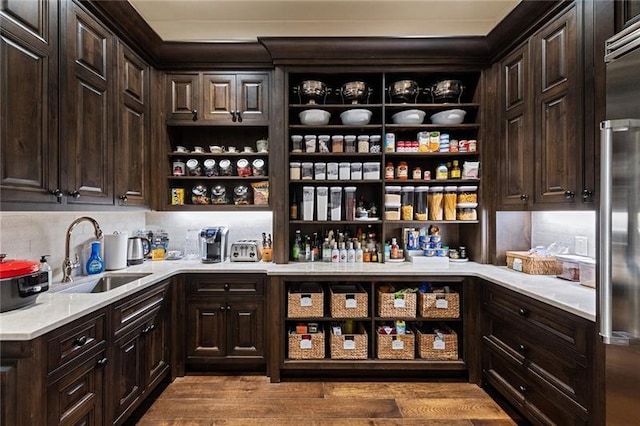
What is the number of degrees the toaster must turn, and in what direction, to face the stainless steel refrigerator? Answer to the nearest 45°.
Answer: approximately 45° to its left

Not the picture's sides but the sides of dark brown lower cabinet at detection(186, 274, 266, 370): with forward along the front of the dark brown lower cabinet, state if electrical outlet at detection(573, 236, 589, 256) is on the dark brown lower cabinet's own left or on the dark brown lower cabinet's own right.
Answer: on the dark brown lower cabinet's own left

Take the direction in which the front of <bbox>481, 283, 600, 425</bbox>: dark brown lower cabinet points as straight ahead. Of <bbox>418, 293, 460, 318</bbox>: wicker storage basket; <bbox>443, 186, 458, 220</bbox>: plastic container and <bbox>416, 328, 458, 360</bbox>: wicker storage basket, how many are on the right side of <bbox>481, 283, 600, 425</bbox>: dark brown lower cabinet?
3

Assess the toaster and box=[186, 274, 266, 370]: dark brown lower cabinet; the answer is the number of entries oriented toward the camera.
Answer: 2

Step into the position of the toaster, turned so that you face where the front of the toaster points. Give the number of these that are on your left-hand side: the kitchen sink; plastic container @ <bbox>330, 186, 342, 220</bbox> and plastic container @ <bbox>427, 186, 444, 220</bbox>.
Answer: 2

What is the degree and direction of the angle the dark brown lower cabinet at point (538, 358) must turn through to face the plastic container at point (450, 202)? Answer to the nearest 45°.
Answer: approximately 90° to its right

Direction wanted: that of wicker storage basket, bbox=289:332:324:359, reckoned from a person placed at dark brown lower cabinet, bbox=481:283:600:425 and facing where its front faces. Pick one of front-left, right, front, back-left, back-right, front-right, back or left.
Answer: front-right

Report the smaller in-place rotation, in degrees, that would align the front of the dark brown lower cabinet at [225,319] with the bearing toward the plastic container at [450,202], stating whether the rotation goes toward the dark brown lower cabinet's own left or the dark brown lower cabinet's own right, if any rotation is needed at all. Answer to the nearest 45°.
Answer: approximately 90° to the dark brown lower cabinet's own left

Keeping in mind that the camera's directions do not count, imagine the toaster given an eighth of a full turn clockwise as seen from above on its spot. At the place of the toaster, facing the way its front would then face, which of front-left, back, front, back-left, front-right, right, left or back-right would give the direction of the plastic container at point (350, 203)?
back-left

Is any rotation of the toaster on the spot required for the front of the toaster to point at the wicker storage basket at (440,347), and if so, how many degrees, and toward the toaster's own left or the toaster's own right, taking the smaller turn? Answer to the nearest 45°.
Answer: approximately 45° to the toaster's own left

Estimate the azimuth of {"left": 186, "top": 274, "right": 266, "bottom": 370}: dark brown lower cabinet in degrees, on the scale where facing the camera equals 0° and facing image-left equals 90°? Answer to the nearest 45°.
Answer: approximately 0°

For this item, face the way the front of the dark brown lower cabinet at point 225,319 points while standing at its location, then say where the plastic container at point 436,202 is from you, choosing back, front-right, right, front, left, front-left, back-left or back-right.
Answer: left

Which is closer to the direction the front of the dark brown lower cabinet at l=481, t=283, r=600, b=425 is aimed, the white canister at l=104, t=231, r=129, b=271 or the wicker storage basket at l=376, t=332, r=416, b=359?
the white canister

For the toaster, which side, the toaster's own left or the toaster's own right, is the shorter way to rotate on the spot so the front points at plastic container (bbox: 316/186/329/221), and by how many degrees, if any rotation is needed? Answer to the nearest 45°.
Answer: approximately 90° to the toaster's own left
